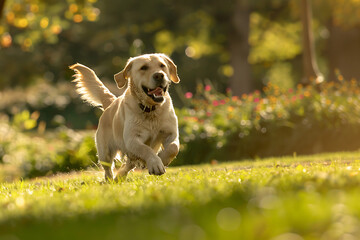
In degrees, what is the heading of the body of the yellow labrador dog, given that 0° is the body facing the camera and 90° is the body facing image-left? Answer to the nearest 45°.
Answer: approximately 315°

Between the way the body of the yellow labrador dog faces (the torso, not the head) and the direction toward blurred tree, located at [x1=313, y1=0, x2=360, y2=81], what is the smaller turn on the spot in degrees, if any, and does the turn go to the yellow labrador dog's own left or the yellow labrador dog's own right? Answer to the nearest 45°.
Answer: approximately 90° to the yellow labrador dog's own left

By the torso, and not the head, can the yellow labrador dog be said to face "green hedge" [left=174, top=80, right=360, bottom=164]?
no
